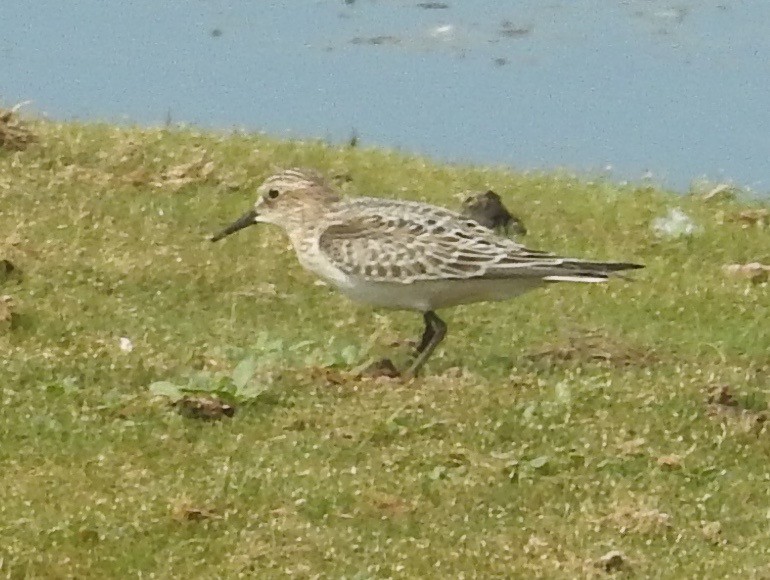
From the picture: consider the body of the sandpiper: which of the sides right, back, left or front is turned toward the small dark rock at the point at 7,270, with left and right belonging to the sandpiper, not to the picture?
front

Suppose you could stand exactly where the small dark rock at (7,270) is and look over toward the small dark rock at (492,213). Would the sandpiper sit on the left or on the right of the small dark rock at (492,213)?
right

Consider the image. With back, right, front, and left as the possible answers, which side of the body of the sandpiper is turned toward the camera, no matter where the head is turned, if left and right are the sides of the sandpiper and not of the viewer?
left

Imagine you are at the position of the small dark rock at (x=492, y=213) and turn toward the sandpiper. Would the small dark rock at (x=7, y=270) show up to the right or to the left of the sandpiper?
right

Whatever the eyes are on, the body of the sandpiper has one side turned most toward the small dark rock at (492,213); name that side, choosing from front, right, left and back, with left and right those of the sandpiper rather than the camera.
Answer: right
